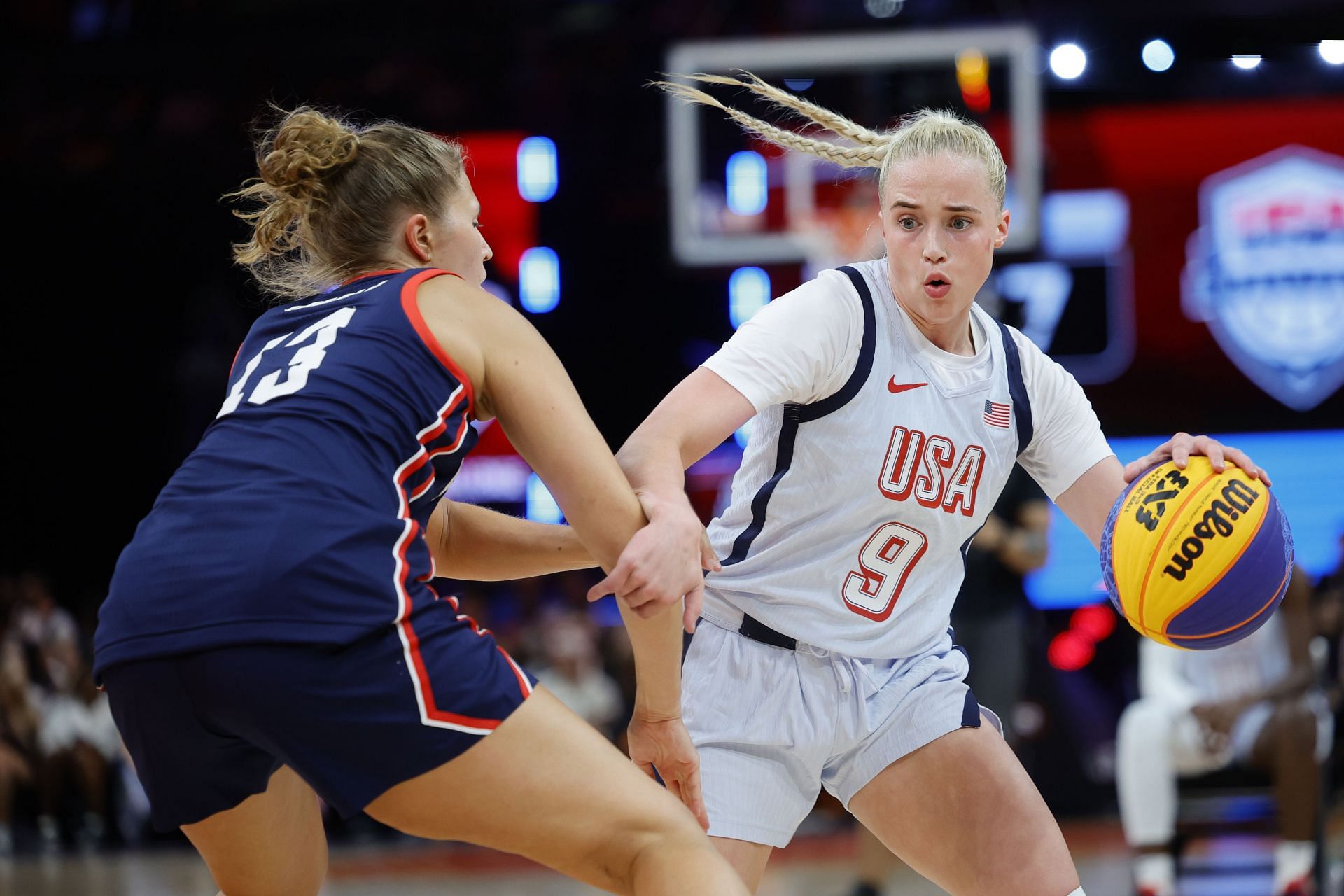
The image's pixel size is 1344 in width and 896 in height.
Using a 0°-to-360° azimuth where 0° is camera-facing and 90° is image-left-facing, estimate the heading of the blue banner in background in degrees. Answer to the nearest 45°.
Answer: approximately 0°

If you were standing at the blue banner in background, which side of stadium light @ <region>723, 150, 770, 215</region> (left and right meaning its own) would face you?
left

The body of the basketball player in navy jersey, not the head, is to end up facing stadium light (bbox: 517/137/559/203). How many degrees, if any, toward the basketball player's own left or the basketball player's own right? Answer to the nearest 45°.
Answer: approximately 45° to the basketball player's own left

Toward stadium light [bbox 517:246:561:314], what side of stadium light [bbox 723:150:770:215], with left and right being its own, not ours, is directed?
right

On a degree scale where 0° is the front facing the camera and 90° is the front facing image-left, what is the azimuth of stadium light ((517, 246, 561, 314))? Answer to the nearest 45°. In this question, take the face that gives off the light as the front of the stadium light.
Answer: approximately 0°
